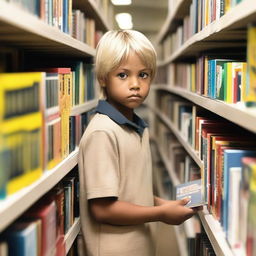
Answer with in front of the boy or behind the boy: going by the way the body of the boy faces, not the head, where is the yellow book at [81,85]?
behind

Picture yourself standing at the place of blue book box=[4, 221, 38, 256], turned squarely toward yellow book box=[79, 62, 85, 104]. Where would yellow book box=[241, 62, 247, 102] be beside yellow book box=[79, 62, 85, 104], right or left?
right

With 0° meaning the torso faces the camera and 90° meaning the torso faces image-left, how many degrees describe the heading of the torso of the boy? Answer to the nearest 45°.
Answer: approximately 315°

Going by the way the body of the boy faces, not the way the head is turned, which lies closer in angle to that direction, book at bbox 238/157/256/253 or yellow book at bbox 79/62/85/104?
the book

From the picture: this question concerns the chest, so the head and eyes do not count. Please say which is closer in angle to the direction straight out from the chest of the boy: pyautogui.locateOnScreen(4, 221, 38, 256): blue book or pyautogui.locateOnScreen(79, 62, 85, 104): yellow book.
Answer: the blue book

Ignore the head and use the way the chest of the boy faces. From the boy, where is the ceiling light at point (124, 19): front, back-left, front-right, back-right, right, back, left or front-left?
back-left
